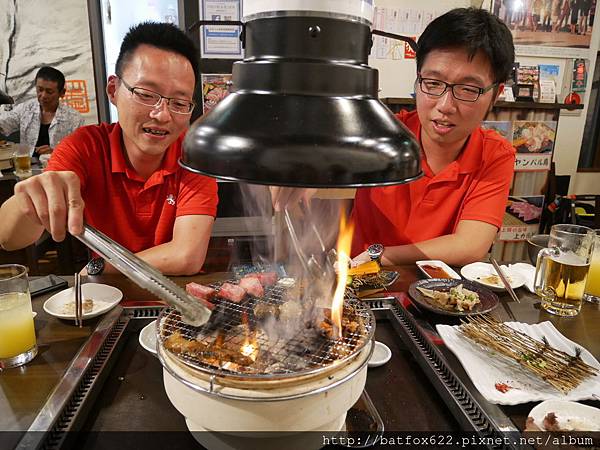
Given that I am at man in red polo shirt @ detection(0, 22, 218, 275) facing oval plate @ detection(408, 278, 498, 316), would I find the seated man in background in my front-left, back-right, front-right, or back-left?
back-left

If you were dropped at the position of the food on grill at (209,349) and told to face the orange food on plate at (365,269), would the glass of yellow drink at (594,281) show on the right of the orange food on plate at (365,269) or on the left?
right

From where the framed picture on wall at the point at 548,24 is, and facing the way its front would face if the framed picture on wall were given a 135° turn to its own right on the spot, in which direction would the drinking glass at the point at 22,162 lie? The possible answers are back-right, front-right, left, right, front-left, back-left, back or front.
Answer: left

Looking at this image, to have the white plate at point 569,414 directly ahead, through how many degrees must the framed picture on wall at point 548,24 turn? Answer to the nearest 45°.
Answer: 0° — it already faces it

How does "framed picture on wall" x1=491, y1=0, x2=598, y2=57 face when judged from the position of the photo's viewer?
facing the viewer

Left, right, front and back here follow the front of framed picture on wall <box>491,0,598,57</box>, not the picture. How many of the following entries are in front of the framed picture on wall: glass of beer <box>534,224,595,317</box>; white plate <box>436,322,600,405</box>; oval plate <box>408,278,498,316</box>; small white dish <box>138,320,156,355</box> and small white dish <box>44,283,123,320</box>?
5

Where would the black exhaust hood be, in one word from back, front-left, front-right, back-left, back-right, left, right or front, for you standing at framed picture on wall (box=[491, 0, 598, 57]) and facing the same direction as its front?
front

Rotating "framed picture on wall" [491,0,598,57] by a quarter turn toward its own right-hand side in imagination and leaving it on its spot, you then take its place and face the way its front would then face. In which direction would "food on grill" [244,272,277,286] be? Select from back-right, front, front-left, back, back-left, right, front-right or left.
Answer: left

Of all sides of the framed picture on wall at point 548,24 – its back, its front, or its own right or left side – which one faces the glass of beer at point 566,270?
front

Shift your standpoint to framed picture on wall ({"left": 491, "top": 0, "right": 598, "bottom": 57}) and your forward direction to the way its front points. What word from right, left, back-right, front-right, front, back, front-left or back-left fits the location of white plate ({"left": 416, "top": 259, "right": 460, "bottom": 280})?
front

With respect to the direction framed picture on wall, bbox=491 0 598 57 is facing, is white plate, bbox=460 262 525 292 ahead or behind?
ahead

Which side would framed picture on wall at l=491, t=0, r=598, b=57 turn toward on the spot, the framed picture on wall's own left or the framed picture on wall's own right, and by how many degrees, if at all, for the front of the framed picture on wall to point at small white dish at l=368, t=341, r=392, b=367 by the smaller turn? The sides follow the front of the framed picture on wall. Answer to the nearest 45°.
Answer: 0° — it already faces it

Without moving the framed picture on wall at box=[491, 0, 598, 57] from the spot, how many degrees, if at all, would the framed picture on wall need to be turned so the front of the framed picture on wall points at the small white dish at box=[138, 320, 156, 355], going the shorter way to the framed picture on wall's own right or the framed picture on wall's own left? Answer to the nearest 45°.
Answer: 0° — it already faces it

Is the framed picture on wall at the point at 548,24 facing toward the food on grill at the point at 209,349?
yes

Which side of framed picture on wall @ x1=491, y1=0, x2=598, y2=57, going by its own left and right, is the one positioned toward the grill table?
front

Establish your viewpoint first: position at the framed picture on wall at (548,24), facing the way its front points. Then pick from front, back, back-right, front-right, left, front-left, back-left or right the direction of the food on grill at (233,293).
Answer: front

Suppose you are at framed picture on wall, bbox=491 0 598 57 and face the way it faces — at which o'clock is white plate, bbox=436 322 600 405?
The white plate is roughly at 12 o'clock from the framed picture on wall.

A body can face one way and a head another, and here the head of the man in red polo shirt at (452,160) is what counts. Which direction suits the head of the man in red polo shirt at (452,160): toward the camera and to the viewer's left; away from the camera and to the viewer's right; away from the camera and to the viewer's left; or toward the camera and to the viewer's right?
toward the camera and to the viewer's left
